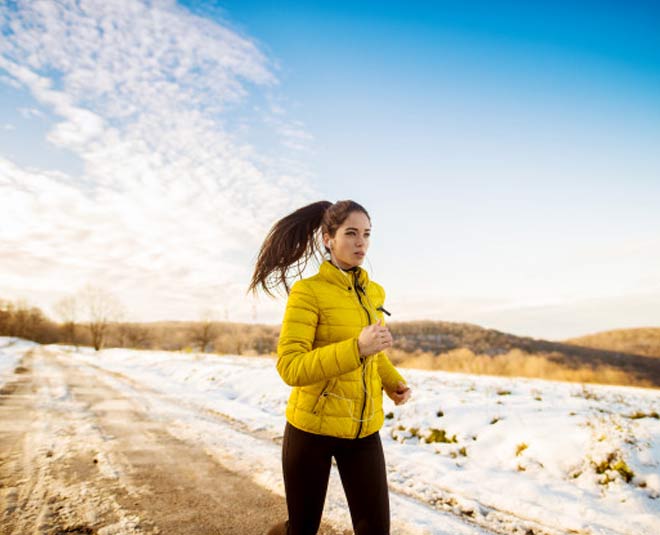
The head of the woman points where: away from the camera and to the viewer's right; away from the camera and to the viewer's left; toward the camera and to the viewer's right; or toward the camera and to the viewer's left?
toward the camera and to the viewer's right

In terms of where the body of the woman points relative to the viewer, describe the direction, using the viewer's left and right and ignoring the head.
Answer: facing the viewer and to the right of the viewer
